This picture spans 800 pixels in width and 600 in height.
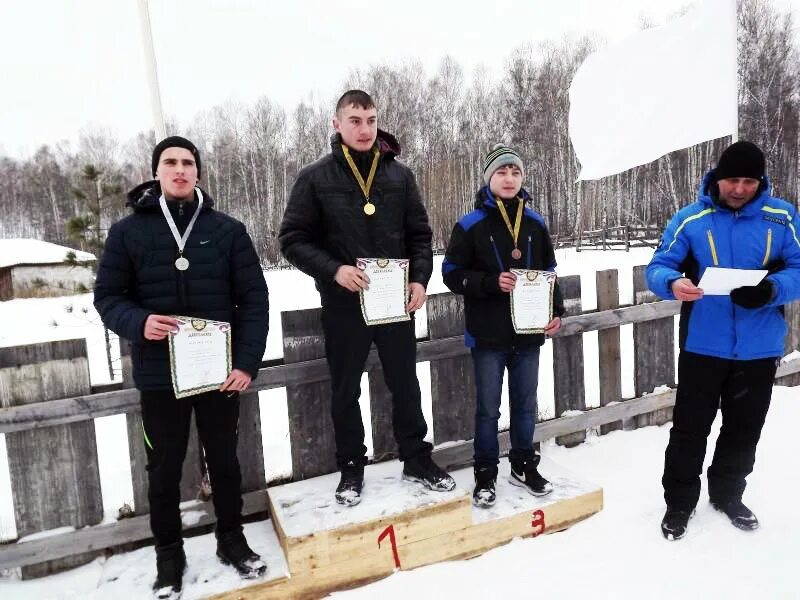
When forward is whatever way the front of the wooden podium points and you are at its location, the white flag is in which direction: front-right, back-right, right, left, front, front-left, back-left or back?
left

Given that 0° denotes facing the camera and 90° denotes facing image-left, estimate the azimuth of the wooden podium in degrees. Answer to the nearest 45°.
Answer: approximately 315°

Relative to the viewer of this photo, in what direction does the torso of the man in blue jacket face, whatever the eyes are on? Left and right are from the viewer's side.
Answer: facing the viewer

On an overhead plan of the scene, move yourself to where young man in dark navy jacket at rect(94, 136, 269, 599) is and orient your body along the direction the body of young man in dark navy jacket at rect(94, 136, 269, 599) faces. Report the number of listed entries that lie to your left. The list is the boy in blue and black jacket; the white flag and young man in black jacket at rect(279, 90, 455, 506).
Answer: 3

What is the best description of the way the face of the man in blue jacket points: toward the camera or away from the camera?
toward the camera

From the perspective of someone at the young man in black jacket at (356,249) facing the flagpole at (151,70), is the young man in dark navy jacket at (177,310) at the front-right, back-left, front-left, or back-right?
front-left

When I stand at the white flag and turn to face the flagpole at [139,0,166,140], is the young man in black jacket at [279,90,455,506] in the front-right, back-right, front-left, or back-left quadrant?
front-left

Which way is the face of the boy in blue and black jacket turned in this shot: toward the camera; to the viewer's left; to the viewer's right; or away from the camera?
toward the camera

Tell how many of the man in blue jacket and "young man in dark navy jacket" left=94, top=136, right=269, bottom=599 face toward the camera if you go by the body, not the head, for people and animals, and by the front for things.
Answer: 2

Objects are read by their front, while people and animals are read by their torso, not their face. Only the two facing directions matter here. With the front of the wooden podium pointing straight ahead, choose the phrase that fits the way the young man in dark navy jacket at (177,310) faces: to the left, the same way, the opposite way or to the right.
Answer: the same way

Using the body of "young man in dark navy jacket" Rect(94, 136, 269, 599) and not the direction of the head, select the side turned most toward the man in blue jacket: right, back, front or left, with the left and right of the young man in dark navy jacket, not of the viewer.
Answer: left

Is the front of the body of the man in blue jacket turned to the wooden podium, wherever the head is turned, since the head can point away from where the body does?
no

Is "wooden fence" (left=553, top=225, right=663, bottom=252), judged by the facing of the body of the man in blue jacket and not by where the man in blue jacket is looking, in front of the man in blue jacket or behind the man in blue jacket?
behind
